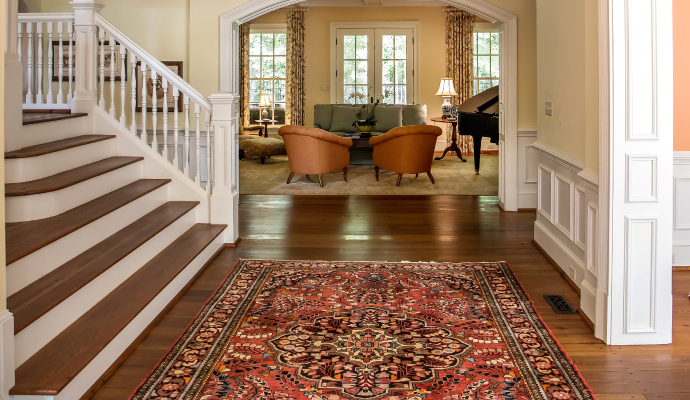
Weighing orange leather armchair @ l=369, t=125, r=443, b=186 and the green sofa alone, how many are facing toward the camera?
1

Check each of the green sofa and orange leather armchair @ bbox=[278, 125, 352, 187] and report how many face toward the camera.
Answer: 1

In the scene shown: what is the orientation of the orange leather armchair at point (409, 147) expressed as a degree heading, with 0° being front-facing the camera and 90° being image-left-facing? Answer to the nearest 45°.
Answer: approximately 135°
